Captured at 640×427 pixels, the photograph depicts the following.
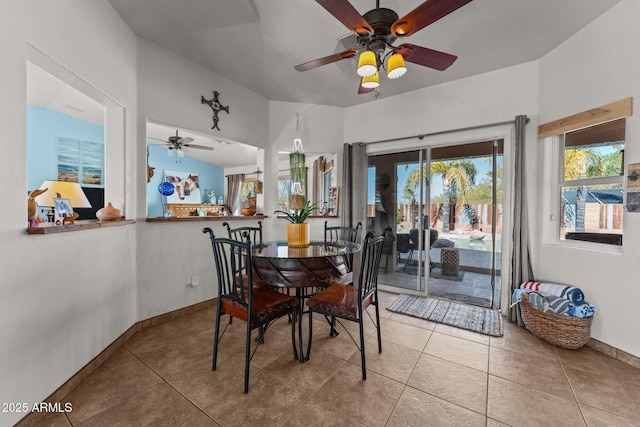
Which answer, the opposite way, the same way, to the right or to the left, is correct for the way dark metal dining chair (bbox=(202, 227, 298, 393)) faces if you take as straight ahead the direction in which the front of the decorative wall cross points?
to the left

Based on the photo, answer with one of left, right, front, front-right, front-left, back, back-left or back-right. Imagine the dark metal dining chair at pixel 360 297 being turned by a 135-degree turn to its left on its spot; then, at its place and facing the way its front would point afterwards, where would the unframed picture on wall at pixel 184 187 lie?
back-right

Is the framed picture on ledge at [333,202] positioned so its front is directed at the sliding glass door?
no

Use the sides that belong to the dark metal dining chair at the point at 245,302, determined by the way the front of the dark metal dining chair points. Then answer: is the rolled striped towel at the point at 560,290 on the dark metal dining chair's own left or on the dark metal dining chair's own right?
on the dark metal dining chair's own right

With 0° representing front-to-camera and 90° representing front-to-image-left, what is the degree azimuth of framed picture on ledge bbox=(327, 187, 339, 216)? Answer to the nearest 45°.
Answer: approximately 0°

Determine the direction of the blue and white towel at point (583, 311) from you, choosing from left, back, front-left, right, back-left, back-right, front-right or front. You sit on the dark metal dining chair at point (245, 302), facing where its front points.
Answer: front-right

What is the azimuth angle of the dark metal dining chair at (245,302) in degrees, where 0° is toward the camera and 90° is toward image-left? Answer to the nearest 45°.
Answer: approximately 225°

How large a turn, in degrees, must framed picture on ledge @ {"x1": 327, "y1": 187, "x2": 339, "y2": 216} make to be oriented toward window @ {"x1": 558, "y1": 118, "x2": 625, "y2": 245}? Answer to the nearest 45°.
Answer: approximately 45° to its left

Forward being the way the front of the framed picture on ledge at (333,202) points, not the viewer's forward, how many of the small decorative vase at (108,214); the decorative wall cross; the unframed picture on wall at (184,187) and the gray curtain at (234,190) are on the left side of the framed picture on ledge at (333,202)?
0

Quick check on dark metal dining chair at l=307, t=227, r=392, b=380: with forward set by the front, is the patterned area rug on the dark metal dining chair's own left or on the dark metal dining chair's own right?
on the dark metal dining chair's own right

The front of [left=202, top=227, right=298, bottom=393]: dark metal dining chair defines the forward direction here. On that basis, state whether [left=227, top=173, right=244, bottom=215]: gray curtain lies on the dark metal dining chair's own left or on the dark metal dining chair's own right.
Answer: on the dark metal dining chair's own left

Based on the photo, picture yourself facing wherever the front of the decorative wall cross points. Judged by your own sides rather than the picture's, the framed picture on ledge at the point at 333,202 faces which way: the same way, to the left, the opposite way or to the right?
to the right

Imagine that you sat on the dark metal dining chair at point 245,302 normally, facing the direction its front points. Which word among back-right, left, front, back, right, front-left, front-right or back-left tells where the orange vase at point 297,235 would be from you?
front

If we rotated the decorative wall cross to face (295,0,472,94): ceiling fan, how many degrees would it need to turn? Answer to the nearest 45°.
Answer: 0° — it already faces it

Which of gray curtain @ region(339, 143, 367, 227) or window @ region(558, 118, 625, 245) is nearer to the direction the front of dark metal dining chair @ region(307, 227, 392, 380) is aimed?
the gray curtain

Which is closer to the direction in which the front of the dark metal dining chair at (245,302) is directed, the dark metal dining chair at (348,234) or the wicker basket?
the dark metal dining chair

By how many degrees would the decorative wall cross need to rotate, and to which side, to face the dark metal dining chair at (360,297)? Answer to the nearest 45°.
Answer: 0° — it already faces it
